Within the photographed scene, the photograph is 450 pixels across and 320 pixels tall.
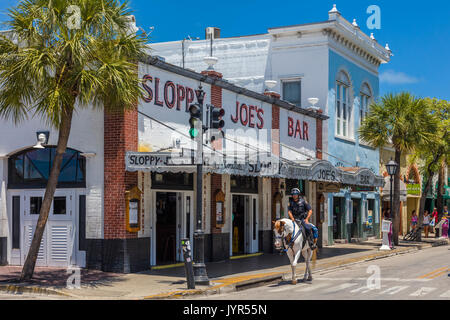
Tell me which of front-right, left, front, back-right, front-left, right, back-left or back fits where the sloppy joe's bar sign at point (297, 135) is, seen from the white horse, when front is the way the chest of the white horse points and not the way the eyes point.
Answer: back-right

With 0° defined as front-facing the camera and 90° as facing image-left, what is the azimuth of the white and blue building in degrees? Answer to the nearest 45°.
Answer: approximately 315°

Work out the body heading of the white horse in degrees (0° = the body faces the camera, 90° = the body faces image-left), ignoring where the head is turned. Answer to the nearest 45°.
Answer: approximately 45°

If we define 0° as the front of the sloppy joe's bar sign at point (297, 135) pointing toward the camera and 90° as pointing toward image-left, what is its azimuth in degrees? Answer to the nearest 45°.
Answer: approximately 315°

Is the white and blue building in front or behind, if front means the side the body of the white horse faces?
behind

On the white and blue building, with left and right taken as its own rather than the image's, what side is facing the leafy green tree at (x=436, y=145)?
left

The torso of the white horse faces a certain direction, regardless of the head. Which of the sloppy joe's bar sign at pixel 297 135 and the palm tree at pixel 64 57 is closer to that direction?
the palm tree
